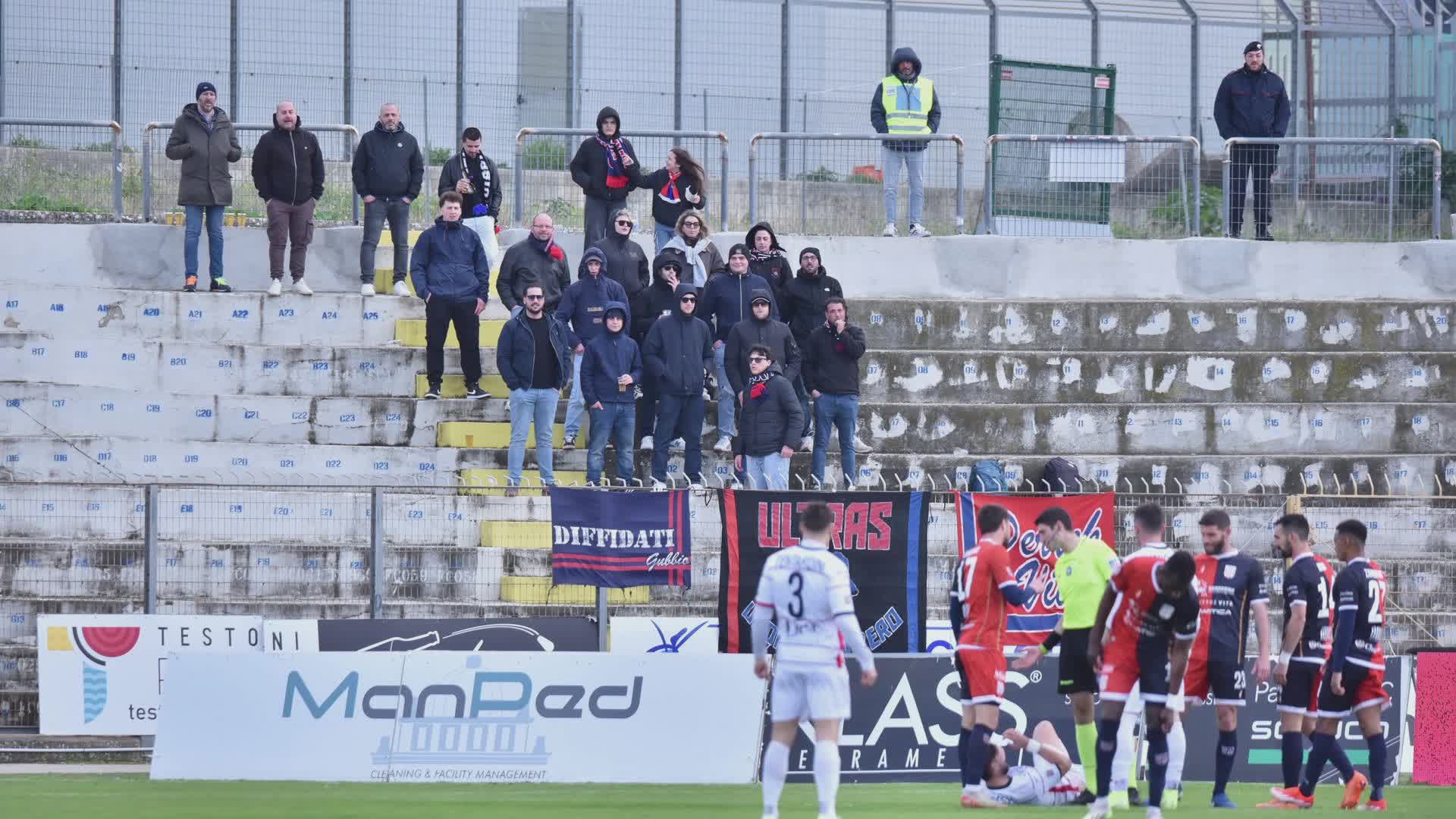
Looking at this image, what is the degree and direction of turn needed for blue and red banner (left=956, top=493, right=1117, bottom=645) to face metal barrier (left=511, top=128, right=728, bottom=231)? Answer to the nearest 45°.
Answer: approximately 135° to its right

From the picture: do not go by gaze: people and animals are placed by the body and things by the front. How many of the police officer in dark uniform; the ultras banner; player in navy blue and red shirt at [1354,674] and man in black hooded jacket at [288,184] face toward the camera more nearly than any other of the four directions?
3

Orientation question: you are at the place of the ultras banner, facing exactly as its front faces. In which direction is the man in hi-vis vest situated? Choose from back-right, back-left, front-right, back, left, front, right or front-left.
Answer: back

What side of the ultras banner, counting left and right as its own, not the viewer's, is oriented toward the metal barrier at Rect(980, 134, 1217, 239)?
back

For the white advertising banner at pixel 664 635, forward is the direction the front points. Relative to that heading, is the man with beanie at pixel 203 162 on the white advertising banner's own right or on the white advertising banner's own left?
on the white advertising banner's own right

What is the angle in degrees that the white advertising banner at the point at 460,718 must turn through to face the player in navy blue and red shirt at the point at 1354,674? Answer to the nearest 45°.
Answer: approximately 90° to its left
